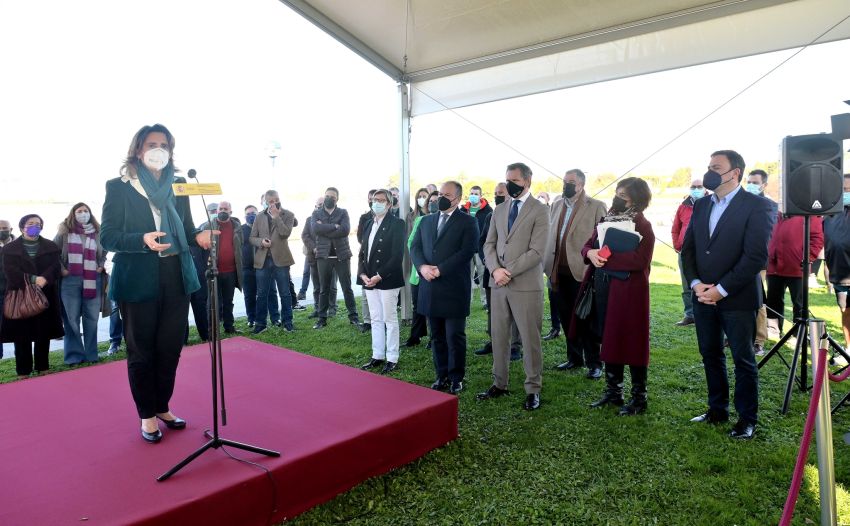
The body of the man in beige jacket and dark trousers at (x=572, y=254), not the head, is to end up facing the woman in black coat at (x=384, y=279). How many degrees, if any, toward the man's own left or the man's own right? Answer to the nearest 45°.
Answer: approximately 45° to the man's own right

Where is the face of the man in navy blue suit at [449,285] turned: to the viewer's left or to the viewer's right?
to the viewer's left

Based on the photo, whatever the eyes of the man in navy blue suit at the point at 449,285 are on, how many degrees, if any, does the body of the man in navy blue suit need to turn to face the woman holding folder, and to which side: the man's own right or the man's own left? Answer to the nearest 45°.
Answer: approximately 90° to the man's own left

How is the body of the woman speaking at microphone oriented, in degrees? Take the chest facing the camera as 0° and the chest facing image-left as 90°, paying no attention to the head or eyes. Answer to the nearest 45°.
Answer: approximately 315°

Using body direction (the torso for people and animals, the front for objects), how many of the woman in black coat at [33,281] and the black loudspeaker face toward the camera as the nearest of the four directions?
2

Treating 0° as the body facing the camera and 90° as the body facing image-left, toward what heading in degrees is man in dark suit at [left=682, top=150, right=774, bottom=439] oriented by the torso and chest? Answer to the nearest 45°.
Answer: approximately 45°

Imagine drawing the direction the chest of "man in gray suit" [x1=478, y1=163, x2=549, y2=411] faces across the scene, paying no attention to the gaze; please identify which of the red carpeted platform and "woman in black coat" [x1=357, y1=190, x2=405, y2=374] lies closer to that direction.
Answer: the red carpeted platform

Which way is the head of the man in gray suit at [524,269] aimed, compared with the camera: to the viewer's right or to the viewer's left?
to the viewer's left

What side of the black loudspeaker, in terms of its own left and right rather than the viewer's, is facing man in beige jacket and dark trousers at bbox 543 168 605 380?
right
